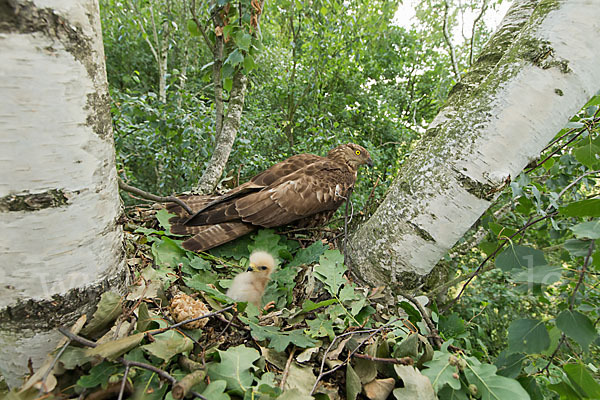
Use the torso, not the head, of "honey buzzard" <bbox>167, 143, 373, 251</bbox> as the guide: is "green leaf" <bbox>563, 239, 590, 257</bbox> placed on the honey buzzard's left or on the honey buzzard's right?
on the honey buzzard's right

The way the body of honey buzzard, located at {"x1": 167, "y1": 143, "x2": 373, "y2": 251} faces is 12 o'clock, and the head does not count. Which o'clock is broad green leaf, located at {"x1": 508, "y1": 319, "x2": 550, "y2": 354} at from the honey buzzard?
The broad green leaf is roughly at 2 o'clock from the honey buzzard.

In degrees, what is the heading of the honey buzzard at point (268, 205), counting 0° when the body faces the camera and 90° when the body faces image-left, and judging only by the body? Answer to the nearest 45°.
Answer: approximately 270°

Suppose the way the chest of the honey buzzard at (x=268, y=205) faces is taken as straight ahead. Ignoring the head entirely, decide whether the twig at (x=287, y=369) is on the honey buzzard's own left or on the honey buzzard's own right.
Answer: on the honey buzzard's own right

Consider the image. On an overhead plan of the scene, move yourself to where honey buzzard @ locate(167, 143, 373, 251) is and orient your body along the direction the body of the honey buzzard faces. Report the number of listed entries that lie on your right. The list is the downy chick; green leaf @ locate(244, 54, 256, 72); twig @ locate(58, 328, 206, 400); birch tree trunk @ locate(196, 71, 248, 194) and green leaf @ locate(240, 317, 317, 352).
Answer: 3

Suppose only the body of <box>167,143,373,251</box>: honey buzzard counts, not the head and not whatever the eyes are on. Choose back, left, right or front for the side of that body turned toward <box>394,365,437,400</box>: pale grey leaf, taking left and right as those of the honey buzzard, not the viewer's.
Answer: right

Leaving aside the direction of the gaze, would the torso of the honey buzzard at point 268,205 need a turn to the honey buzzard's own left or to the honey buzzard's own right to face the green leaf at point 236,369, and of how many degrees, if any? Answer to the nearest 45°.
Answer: approximately 90° to the honey buzzard's own right

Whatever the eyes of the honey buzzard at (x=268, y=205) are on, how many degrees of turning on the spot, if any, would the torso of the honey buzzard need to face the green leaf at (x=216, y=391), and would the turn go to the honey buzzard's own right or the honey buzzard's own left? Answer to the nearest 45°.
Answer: approximately 90° to the honey buzzard's own right

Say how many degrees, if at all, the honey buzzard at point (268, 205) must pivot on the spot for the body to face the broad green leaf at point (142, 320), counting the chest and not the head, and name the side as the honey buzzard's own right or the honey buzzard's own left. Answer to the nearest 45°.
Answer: approximately 90° to the honey buzzard's own right

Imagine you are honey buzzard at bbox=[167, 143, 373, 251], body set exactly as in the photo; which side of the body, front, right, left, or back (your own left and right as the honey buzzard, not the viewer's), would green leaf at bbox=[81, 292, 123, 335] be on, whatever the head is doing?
right
